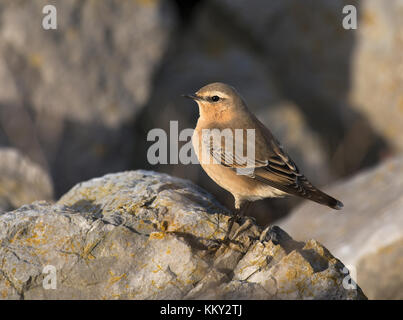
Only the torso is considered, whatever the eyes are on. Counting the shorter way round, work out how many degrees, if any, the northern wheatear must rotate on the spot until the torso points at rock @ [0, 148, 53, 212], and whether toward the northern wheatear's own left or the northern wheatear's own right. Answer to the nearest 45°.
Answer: approximately 45° to the northern wheatear's own right

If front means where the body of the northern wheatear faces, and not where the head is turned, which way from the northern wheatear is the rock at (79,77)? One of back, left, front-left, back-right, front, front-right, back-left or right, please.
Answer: front-right

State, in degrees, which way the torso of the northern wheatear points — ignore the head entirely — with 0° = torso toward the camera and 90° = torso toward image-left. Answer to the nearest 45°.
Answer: approximately 90°

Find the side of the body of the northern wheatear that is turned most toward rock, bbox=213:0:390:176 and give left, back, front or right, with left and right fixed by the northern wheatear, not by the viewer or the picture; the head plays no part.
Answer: right
